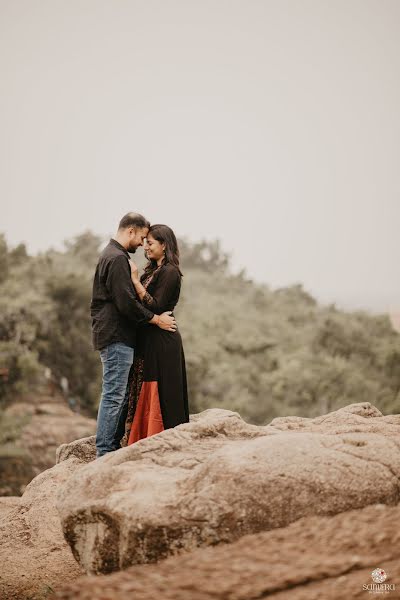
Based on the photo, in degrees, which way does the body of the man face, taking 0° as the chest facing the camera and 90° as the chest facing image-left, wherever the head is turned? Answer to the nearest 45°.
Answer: approximately 270°

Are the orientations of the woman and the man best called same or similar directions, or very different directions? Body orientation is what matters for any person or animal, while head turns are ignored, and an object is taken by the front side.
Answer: very different directions

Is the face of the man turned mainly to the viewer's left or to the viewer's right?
to the viewer's right

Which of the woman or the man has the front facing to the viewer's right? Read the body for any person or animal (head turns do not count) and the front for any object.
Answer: the man

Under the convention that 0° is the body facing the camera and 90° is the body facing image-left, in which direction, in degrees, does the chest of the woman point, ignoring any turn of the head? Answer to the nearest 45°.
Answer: approximately 90°

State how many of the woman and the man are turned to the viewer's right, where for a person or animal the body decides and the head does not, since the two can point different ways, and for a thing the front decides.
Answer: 1
